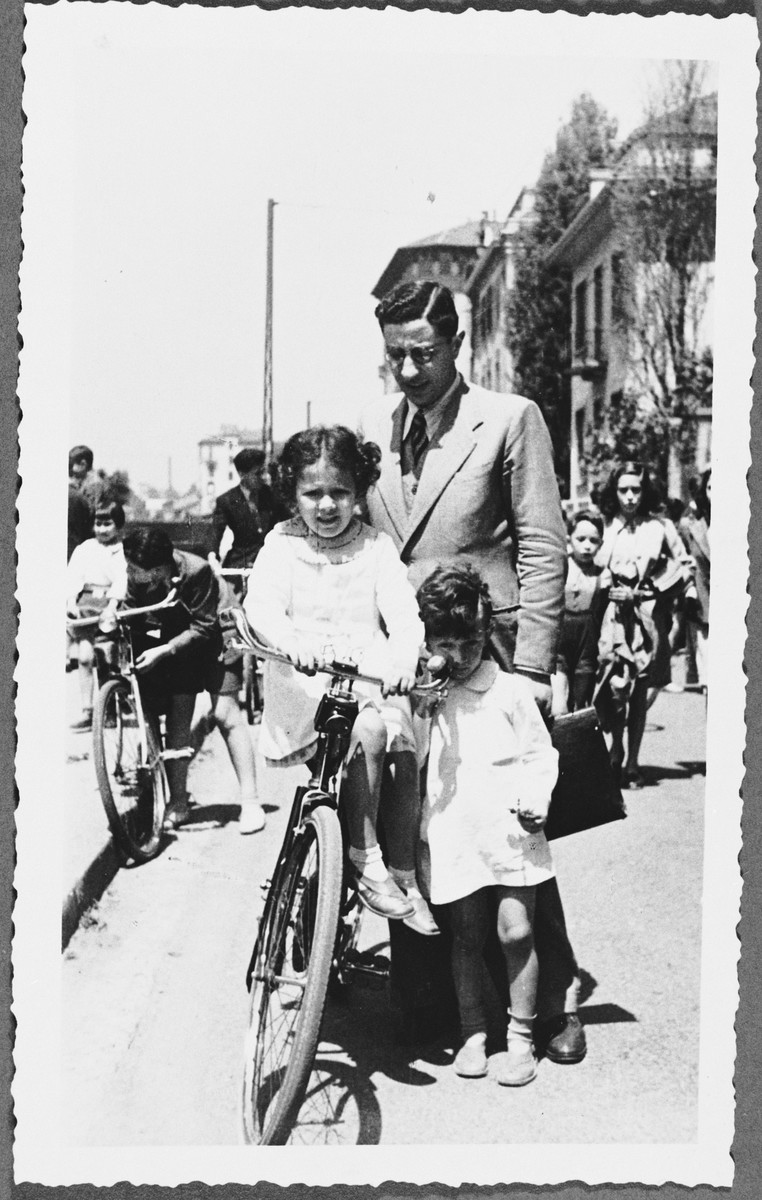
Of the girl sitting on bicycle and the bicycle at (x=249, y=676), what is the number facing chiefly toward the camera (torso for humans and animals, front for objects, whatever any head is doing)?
2

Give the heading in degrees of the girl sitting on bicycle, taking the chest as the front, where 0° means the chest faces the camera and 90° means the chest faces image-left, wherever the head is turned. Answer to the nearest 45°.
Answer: approximately 0°

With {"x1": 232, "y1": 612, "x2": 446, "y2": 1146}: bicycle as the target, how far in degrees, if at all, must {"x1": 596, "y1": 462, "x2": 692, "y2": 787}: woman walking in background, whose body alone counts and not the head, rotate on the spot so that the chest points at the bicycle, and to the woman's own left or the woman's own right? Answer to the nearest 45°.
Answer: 0° — they already face it

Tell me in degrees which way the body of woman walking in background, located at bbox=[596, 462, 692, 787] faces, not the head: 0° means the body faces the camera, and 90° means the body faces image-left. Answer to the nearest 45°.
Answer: approximately 0°

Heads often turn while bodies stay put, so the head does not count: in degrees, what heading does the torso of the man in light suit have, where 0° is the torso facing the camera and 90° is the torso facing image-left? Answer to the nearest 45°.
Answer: approximately 45°

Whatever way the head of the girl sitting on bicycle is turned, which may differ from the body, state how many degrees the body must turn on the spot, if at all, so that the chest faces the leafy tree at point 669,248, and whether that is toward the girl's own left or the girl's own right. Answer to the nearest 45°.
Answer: approximately 135° to the girl's own left
